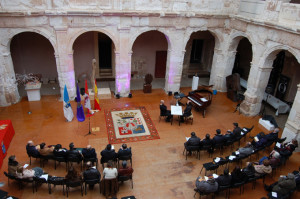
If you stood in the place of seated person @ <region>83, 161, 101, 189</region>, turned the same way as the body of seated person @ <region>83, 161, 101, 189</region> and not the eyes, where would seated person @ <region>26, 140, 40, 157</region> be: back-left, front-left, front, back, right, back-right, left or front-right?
front-left

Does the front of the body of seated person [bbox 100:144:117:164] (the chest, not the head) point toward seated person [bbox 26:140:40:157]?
no

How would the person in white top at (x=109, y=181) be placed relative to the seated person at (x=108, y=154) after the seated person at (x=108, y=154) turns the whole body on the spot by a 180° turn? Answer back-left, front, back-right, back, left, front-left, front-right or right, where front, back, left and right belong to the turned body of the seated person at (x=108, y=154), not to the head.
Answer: front

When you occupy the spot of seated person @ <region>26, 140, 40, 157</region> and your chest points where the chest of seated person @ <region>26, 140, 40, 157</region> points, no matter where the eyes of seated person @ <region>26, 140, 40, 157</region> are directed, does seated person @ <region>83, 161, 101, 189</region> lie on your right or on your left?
on your right

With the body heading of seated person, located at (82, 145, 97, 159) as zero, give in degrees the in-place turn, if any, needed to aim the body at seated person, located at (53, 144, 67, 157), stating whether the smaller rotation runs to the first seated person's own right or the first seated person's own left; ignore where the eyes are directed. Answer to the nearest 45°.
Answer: approximately 90° to the first seated person's own left

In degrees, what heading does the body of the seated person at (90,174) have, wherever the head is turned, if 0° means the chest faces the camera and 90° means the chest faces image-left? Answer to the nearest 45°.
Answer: approximately 180°

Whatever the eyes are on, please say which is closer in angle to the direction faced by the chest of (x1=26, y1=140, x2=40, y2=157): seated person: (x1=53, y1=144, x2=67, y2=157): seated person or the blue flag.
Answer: the blue flag

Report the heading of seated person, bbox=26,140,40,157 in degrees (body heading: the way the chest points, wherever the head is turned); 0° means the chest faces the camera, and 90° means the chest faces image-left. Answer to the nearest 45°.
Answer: approximately 225°

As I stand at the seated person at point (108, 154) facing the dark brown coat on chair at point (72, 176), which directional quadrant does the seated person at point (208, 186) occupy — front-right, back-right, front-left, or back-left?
back-left

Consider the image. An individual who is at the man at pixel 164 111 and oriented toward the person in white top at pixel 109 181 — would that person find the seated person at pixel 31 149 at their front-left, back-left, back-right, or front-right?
front-right

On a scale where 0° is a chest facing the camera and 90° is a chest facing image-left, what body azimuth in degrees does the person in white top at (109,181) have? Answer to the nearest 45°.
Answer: approximately 180°

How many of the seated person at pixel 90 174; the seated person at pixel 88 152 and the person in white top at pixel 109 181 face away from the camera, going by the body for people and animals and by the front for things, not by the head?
3

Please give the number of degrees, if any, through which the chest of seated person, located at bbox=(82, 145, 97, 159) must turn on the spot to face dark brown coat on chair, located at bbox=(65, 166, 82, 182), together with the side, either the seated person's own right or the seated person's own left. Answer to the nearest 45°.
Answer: approximately 135° to the seated person's own left

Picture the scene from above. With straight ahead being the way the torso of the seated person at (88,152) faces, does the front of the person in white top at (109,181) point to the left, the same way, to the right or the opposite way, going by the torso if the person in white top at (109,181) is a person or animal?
the same way

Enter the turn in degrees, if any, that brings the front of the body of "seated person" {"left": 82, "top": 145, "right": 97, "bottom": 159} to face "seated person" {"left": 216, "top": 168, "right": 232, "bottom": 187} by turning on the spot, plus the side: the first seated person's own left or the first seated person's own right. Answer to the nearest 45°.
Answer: approximately 135° to the first seated person's own right

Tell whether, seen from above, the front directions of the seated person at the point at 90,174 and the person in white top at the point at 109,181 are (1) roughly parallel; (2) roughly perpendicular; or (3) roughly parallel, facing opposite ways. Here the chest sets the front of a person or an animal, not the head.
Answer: roughly parallel

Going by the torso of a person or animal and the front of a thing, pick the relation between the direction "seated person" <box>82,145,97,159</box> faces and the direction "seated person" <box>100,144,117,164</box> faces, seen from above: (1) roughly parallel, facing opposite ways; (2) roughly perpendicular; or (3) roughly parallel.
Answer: roughly parallel

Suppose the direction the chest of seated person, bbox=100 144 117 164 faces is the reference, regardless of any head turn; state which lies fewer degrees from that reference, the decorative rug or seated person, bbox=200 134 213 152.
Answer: the decorative rug

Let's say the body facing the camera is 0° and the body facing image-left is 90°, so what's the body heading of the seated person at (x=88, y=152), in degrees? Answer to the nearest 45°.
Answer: approximately 180°
